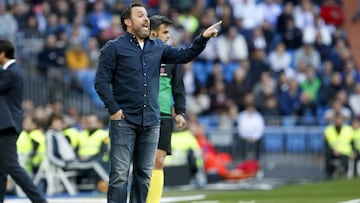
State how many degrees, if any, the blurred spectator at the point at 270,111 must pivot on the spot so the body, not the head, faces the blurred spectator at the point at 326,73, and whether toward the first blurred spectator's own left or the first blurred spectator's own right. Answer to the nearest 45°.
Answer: approximately 135° to the first blurred spectator's own left
